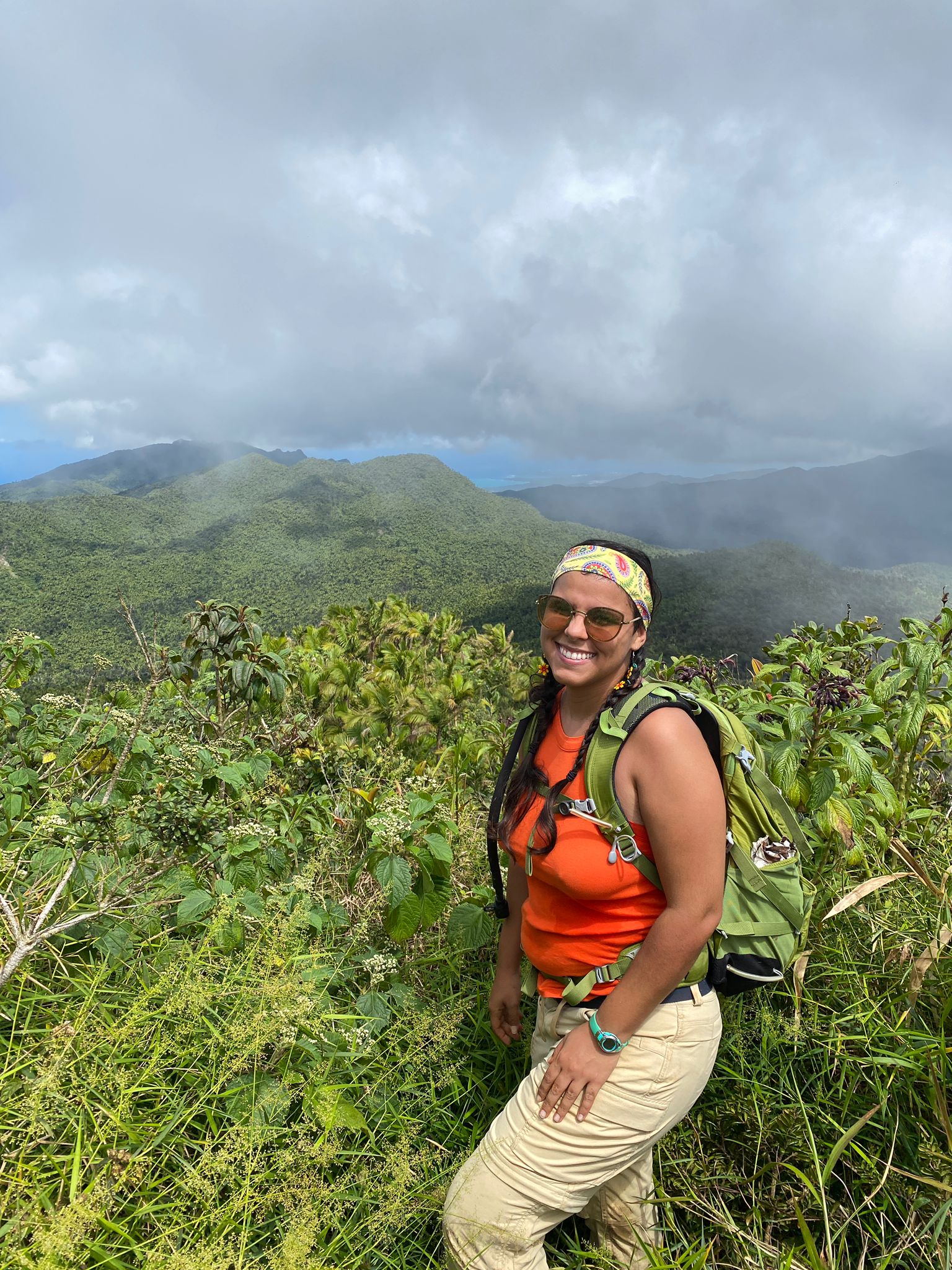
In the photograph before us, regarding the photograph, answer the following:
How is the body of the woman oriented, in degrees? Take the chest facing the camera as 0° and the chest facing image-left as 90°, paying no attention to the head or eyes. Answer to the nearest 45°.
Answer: approximately 45°
